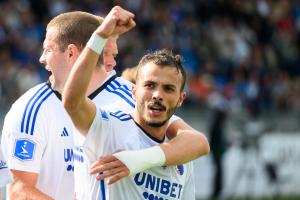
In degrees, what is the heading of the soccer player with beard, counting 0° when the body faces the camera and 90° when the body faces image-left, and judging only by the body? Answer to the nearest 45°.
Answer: approximately 315°
